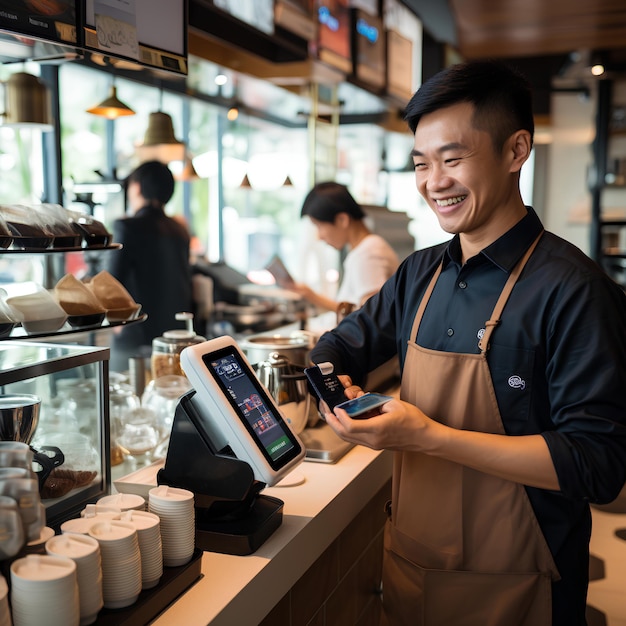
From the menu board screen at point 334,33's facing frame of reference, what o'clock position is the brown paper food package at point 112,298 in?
The brown paper food package is roughly at 2 o'clock from the menu board screen.

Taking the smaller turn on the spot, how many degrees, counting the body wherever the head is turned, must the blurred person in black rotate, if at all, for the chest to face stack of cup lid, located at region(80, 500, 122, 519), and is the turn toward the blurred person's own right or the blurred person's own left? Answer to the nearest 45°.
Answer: approximately 135° to the blurred person's own left

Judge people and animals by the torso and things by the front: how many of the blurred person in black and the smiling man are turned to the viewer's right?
0

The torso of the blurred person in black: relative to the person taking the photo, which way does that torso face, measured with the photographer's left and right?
facing away from the viewer and to the left of the viewer

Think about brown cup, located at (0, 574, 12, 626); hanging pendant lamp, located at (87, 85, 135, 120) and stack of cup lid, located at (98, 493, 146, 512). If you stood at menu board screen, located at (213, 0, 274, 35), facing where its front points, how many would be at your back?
1

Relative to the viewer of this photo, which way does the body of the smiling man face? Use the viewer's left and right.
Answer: facing the viewer and to the left of the viewer

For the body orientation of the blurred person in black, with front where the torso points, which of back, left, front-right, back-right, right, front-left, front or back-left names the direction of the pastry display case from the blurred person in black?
back-left

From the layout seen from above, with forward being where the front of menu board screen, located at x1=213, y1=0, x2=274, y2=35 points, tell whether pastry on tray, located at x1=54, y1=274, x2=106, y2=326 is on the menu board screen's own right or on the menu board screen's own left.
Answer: on the menu board screen's own right

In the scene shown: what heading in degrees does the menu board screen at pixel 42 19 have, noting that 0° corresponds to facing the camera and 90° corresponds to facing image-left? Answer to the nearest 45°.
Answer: approximately 315°

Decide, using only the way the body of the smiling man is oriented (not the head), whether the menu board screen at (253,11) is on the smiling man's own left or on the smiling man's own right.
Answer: on the smiling man's own right
